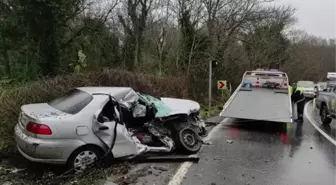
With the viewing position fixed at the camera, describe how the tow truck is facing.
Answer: facing away from the viewer

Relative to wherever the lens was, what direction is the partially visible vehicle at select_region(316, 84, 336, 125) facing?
facing the viewer and to the left of the viewer

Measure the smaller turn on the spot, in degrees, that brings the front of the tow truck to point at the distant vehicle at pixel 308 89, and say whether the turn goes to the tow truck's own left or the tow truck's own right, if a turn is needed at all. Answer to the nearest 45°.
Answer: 0° — it already faces it

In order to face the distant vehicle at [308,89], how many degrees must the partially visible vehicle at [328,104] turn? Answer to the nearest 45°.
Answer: approximately 135° to its right

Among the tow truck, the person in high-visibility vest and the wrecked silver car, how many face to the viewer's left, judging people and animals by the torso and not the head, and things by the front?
1

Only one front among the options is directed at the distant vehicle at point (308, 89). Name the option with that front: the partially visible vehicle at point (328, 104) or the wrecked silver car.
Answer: the wrecked silver car

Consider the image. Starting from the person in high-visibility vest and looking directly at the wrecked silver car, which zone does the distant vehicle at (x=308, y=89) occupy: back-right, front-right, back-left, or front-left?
back-right

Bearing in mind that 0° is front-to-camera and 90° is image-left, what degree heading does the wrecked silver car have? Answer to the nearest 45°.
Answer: approximately 225°

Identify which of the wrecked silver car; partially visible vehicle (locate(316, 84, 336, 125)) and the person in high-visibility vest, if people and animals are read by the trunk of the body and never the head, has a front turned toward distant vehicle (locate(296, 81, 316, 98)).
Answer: the wrecked silver car

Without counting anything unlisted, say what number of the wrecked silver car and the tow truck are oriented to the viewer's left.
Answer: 0

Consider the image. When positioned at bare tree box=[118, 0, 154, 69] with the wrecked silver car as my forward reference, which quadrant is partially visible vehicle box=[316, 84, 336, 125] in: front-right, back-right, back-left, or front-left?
front-left

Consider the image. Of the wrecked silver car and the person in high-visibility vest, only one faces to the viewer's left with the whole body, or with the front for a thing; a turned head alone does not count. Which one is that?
the person in high-visibility vest

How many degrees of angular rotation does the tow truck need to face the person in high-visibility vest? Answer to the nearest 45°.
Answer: approximately 45° to its right

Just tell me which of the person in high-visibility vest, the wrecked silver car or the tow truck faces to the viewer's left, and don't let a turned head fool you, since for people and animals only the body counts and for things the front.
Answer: the person in high-visibility vest
